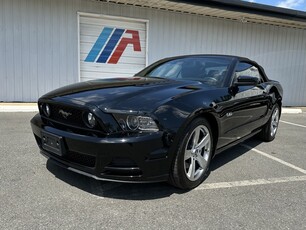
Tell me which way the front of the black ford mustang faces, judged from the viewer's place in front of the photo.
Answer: facing the viewer and to the left of the viewer

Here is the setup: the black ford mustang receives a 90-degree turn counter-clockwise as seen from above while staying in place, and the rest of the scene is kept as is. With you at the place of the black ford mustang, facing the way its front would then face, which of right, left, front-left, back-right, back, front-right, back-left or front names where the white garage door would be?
back-left
